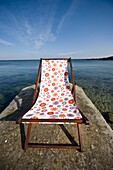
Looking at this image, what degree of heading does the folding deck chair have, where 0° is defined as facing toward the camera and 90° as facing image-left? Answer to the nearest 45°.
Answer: approximately 0°
